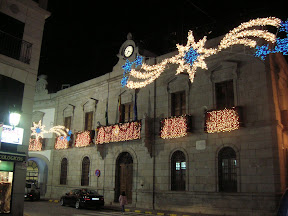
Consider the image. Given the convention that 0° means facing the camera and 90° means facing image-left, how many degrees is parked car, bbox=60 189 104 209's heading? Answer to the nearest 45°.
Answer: approximately 135°

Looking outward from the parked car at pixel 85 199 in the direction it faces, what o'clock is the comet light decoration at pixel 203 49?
The comet light decoration is roughly at 6 o'clock from the parked car.

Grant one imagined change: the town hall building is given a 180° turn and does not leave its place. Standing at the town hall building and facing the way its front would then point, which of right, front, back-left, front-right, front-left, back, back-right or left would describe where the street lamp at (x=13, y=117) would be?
back

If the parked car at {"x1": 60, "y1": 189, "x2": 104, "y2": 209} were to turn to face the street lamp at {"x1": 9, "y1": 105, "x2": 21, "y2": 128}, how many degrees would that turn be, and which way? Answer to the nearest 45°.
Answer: approximately 90° to its left

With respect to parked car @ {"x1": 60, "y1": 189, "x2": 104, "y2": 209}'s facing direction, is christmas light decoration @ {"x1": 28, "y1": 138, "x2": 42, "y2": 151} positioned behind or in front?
in front

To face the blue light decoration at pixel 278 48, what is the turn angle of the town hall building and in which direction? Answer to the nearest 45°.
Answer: approximately 90° to its left

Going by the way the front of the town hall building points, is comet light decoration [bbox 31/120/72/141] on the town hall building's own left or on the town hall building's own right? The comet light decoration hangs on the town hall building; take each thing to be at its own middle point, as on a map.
on the town hall building's own right

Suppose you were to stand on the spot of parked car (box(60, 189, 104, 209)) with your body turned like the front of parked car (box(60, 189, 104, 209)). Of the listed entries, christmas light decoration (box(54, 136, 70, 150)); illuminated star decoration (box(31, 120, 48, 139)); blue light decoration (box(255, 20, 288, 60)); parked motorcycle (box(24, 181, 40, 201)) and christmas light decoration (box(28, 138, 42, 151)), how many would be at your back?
1

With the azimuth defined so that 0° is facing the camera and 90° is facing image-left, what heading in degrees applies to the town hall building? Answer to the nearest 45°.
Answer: approximately 45°

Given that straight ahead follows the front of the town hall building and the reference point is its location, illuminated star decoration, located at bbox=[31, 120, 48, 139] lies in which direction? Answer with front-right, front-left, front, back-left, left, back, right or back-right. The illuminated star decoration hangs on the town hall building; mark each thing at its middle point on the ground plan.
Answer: right

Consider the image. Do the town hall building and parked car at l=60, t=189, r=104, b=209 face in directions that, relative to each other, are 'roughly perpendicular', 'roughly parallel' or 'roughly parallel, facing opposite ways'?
roughly perpendicular

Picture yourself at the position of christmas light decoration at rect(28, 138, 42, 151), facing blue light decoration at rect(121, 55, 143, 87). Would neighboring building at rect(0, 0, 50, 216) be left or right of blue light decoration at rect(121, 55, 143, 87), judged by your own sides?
right

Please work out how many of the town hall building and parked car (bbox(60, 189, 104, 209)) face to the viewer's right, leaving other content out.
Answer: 0
